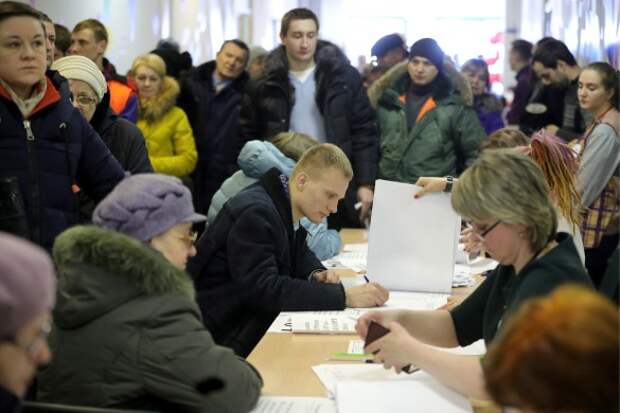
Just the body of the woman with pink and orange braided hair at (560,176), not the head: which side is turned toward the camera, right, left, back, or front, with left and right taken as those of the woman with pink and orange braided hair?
left

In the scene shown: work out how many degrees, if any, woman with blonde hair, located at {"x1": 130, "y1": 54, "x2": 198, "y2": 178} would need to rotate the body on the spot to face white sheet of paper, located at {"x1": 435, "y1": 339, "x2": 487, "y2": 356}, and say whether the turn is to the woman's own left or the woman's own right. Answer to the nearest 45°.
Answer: approximately 45° to the woman's own left

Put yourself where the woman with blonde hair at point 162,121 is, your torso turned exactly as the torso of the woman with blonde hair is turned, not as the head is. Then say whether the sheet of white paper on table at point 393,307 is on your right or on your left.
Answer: on your left

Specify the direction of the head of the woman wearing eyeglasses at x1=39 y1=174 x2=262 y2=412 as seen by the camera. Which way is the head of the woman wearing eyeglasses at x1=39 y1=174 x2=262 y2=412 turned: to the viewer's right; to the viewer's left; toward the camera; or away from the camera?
to the viewer's right

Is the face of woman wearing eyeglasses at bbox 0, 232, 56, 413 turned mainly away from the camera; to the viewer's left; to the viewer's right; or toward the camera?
to the viewer's right

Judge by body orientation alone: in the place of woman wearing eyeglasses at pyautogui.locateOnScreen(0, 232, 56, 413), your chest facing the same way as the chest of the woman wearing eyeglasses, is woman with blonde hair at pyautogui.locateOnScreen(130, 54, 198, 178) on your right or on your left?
on your left

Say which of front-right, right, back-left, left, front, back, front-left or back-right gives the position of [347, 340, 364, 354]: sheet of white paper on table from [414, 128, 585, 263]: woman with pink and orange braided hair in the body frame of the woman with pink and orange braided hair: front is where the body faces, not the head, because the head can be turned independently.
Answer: front-left

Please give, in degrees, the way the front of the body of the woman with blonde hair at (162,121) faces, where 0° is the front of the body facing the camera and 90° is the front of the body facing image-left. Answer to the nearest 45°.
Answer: approximately 45°

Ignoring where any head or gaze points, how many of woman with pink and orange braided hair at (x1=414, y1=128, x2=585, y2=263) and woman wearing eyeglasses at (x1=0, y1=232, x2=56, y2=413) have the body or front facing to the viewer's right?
1

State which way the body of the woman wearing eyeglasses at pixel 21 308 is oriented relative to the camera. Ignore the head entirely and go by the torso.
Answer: to the viewer's right

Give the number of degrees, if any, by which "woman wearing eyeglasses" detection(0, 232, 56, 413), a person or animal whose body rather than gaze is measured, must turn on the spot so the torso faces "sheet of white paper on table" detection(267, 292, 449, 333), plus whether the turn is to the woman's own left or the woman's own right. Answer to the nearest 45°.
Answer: approximately 45° to the woman's own left

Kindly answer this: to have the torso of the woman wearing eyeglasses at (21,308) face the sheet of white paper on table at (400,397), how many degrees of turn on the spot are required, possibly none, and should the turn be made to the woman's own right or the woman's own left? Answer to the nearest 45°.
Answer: approximately 45° to the woman's own left

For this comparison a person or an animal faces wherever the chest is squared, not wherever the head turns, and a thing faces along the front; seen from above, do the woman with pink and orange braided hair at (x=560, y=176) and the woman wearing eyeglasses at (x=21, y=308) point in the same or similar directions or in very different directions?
very different directions
